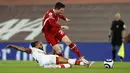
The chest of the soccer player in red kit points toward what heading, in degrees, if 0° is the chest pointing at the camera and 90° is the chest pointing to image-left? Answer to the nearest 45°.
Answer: approximately 270°
